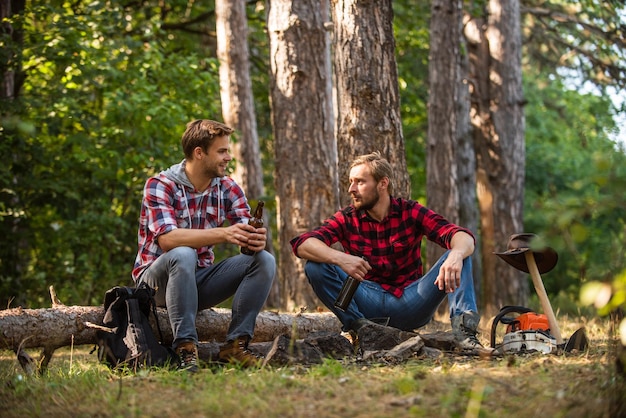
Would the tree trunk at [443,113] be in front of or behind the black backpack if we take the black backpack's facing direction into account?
behind

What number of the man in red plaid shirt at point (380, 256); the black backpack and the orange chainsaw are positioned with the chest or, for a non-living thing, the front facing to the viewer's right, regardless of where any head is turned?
1

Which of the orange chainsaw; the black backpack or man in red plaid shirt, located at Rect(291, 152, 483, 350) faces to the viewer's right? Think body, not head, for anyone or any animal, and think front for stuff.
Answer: the orange chainsaw

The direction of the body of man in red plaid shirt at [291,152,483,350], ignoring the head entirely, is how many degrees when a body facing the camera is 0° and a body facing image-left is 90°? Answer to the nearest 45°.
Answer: approximately 0°

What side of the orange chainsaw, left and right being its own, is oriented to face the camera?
right

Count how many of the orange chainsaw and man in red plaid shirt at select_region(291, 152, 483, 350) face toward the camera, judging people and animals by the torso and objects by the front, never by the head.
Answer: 1

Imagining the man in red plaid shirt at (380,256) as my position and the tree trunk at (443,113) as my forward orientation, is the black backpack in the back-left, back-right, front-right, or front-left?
back-left

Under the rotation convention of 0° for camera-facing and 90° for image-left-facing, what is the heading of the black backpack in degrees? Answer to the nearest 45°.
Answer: approximately 45°

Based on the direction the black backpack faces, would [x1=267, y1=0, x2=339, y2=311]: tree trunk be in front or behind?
behind
